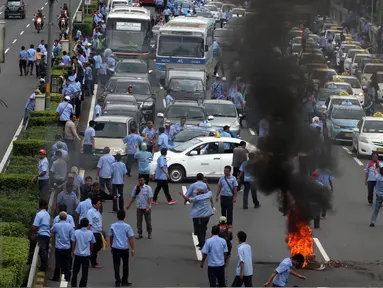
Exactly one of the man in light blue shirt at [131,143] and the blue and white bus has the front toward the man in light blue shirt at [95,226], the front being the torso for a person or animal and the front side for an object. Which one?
the blue and white bus

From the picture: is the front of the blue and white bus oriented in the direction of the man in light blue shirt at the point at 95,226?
yes

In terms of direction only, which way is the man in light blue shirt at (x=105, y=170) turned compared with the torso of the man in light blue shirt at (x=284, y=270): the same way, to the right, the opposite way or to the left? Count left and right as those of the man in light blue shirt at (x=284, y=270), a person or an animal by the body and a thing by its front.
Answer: to the left

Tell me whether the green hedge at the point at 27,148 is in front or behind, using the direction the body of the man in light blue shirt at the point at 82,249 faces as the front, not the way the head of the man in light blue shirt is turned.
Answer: in front

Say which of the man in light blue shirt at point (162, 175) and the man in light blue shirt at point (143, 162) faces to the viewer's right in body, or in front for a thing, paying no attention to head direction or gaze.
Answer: the man in light blue shirt at point (162, 175)

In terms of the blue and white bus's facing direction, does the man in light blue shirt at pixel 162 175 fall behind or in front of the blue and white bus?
in front

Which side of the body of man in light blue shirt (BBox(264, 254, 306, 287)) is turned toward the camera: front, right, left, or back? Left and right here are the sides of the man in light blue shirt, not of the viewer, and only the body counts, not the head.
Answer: right

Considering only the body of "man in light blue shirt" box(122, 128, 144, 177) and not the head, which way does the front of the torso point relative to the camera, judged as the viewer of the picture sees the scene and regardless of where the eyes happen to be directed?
away from the camera

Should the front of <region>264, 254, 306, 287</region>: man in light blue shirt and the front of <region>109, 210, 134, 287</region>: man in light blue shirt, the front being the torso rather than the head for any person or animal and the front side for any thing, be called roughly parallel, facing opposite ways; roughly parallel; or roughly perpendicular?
roughly perpendicular

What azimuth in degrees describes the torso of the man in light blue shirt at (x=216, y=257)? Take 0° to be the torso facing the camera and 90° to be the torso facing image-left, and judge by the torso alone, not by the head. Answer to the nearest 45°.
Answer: approximately 180°
